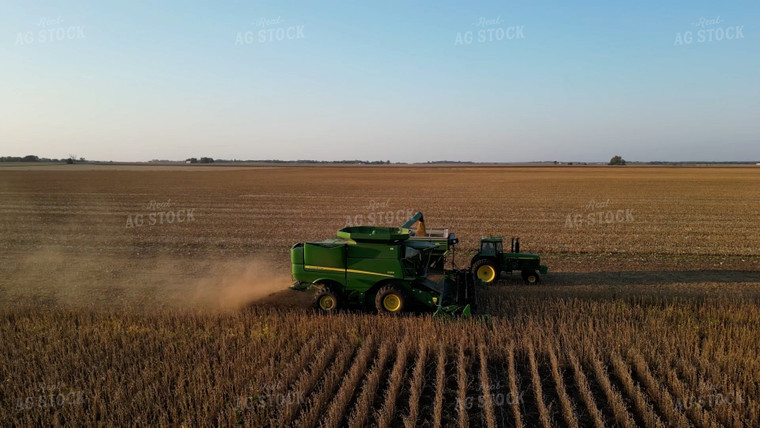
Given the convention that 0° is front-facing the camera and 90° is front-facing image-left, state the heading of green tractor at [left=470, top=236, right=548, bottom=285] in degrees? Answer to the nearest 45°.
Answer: approximately 270°

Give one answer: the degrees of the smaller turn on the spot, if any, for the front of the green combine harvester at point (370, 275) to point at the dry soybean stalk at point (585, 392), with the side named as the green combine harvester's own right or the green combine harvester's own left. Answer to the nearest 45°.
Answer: approximately 45° to the green combine harvester's own right

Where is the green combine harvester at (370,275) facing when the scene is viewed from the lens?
facing to the right of the viewer

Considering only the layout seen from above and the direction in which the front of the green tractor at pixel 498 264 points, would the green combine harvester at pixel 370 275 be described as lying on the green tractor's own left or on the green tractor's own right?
on the green tractor's own right

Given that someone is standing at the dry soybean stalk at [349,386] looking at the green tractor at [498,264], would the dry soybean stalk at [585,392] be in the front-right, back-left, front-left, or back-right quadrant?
front-right

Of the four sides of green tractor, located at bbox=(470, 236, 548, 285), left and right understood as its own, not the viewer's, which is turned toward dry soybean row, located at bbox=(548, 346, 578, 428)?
right

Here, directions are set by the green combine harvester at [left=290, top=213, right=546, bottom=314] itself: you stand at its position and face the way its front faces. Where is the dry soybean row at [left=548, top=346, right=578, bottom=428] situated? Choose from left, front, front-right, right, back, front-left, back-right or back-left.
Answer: front-right

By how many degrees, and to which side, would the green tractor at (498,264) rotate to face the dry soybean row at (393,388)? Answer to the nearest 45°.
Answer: approximately 90° to its right

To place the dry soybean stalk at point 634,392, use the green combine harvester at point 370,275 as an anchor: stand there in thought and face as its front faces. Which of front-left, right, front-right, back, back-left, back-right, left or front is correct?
front-right

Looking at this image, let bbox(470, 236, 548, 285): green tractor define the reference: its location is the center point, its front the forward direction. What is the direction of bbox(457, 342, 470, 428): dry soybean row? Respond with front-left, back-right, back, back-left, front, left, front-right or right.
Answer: right

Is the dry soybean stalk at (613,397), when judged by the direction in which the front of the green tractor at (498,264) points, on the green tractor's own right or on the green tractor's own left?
on the green tractor's own right

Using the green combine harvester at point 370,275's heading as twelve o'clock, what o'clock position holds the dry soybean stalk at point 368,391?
The dry soybean stalk is roughly at 3 o'clock from the green combine harvester.

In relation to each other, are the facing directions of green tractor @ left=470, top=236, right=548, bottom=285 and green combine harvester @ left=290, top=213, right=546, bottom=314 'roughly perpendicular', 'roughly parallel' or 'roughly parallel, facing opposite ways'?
roughly parallel

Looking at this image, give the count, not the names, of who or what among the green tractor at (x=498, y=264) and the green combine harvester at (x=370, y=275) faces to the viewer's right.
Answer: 2

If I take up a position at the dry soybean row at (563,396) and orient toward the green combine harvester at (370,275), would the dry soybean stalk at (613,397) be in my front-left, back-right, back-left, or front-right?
back-right
